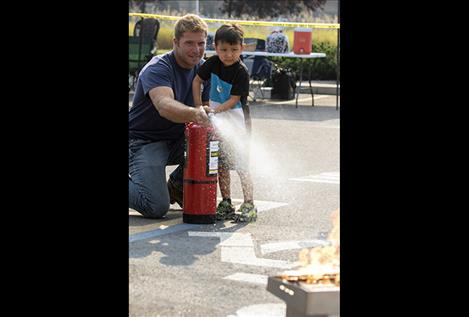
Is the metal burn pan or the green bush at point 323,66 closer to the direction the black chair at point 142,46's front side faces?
the metal burn pan

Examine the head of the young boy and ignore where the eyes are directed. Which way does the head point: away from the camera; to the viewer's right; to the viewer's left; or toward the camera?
toward the camera

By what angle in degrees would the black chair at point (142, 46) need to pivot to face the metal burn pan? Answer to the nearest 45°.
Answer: approximately 45° to its left
